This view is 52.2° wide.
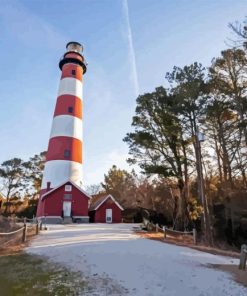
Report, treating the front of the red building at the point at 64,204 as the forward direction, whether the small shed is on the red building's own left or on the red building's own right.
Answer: on the red building's own left

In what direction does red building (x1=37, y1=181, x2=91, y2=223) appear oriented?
toward the camera
